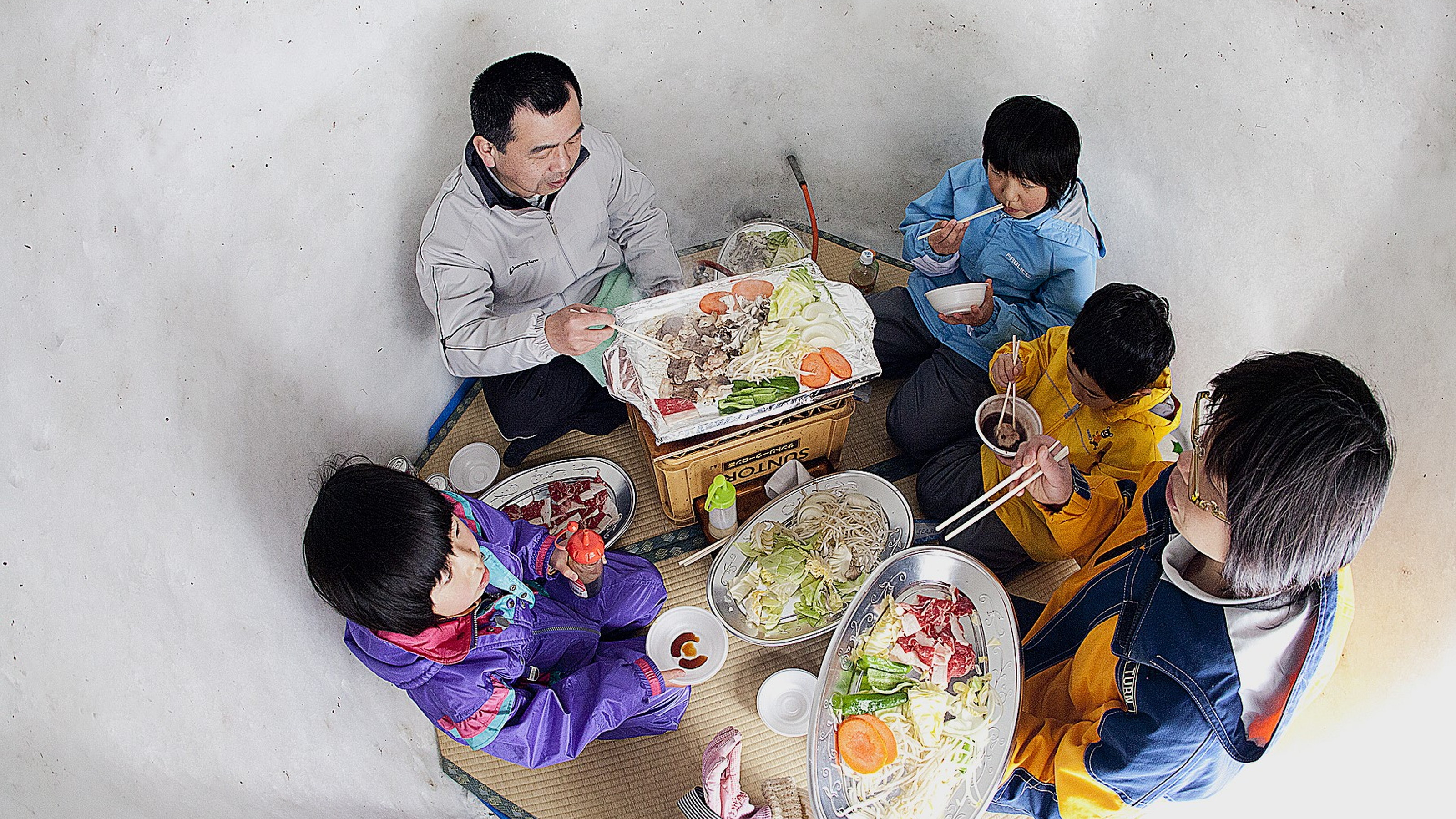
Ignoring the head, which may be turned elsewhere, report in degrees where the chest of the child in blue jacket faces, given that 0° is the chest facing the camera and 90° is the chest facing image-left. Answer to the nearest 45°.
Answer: approximately 45°

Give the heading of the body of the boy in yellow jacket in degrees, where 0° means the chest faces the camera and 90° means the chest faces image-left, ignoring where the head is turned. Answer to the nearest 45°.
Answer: approximately 45°

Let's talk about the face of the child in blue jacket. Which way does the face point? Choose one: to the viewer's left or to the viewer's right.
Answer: to the viewer's left

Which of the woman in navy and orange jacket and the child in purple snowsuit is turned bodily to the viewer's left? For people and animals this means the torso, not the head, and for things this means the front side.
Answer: the woman in navy and orange jacket

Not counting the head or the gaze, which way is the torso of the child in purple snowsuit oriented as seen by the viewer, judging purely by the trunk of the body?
to the viewer's right

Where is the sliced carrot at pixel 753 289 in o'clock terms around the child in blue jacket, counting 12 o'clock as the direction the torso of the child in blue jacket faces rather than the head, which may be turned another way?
The sliced carrot is roughly at 12 o'clock from the child in blue jacket.

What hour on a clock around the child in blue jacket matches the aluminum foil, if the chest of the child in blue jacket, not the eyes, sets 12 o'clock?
The aluminum foil is roughly at 12 o'clock from the child in blue jacket.

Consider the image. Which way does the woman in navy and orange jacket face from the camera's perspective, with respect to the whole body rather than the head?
to the viewer's left
